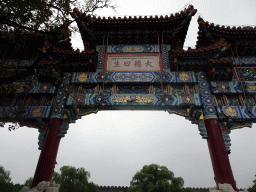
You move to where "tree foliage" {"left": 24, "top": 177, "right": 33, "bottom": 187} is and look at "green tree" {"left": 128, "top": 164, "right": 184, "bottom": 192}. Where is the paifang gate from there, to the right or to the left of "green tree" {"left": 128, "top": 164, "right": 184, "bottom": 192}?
right

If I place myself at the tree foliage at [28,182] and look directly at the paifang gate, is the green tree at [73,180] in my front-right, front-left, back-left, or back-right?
front-left

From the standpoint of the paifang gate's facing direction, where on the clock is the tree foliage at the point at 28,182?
The tree foliage is roughly at 5 o'clock from the paifang gate.

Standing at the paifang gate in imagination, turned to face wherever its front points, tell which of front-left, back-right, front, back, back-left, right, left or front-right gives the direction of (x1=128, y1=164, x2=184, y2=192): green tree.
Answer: back

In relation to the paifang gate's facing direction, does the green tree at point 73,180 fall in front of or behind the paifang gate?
behind

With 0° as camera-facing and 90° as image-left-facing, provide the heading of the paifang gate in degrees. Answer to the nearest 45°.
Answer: approximately 0°

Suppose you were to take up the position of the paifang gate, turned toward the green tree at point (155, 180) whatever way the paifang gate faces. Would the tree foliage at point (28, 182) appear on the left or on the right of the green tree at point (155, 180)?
left
